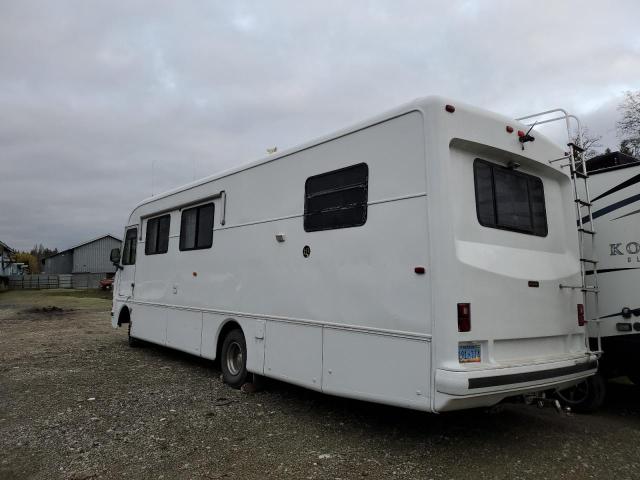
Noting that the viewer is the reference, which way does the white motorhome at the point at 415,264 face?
facing away from the viewer and to the left of the viewer

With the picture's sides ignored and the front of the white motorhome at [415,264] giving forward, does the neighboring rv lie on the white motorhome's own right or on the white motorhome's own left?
on the white motorhome's own right

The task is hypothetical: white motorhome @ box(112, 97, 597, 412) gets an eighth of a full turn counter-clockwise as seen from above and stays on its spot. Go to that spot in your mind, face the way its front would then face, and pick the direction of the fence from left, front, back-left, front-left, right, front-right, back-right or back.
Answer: front-right
